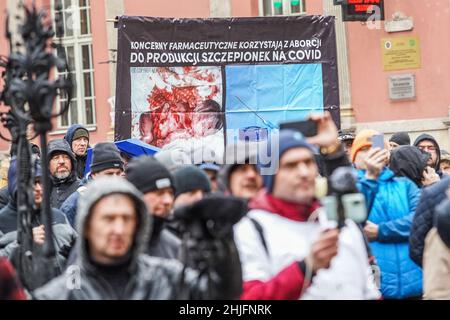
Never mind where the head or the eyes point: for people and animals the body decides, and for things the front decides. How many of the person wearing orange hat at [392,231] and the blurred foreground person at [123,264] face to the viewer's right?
0

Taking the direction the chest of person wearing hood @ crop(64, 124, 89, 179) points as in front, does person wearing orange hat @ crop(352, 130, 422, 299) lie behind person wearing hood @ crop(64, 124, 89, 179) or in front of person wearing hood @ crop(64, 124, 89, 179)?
in front
